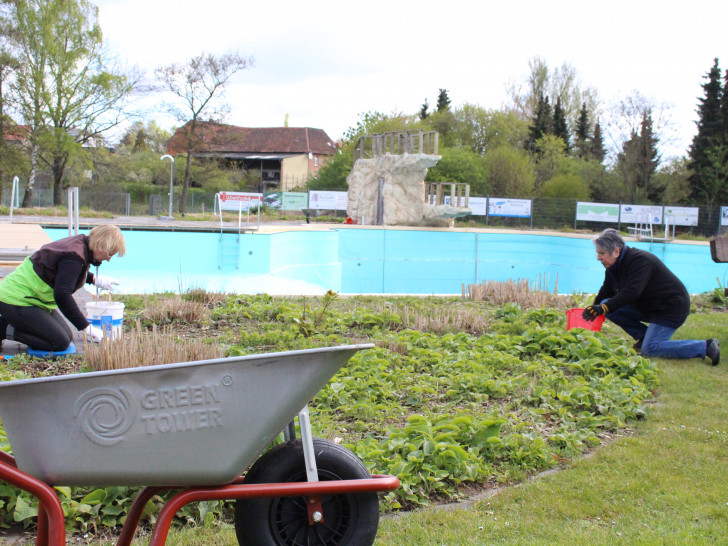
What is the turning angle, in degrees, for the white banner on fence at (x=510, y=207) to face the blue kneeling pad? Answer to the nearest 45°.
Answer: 0° — it already faces it

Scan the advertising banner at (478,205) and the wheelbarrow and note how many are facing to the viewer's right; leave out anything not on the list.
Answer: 1

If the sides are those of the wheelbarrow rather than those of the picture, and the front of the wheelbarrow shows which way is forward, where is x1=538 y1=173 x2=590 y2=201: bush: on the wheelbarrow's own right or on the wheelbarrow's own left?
on the wheelbarrow's own left

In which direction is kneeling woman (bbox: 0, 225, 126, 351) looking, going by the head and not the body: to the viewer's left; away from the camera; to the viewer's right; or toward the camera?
to the viewer's right

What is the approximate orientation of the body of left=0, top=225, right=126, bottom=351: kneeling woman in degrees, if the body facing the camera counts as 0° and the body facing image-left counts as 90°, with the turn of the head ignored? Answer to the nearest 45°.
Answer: approximately 270°

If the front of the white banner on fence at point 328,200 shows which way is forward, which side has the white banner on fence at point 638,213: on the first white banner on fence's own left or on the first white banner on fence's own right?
on the first white banner on fence's own left

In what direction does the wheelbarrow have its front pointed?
to the viewer's right

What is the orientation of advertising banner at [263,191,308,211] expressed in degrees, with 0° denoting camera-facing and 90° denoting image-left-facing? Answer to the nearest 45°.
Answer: approximately 0°

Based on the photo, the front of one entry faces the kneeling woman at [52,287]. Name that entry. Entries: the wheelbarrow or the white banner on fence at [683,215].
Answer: the white banner on fence

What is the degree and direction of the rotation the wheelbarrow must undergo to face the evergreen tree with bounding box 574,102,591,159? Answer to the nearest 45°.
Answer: approximately 45° to its left

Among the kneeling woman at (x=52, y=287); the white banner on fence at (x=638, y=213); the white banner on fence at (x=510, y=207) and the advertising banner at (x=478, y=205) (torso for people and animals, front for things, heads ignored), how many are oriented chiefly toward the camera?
3
